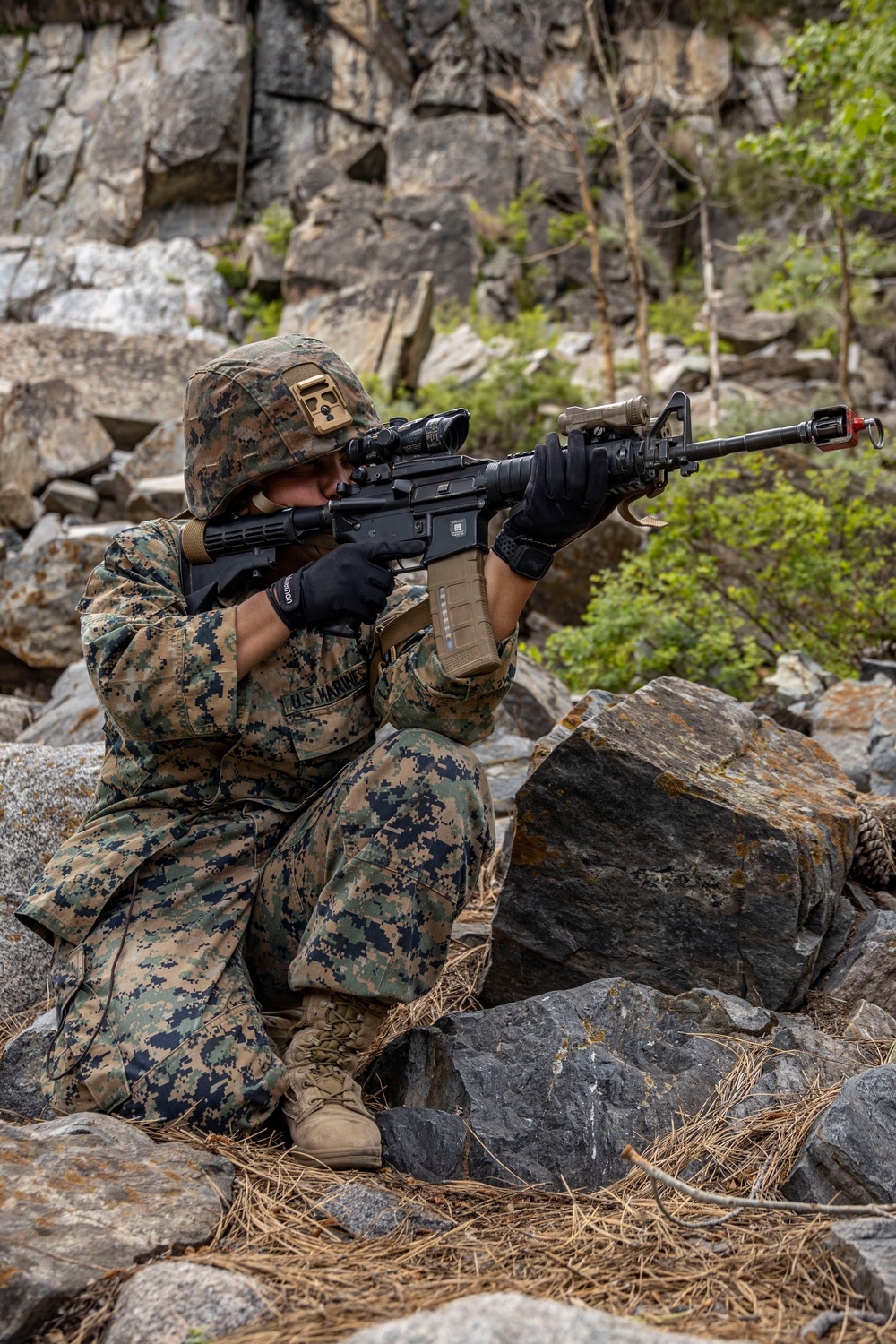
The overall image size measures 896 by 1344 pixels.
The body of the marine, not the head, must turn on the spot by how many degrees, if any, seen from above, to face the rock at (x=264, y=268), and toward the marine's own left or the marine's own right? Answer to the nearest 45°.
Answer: approximately 135° to the marine's own left

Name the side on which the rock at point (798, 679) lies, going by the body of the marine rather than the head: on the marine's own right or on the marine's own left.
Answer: on the marine's own left

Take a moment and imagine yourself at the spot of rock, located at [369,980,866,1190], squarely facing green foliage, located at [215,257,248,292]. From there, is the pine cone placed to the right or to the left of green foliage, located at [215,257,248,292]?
right

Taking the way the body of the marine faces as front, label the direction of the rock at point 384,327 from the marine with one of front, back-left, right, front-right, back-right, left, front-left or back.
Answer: back-left

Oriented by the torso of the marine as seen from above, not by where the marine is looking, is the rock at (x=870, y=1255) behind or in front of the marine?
in front

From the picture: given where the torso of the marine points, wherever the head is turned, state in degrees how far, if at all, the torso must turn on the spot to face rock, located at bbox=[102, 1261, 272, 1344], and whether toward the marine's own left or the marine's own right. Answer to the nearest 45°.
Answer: approximately 45° to the marine's own right

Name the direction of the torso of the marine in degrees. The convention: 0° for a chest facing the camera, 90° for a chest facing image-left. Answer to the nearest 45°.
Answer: approximately 315°

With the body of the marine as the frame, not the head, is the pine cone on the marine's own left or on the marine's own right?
on the marine's own left

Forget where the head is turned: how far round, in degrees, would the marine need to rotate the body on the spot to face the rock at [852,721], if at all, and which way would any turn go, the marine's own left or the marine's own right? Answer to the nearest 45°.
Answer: approximately 90° to the marine's own left

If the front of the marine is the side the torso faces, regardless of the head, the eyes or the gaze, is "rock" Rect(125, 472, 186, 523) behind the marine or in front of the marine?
behind

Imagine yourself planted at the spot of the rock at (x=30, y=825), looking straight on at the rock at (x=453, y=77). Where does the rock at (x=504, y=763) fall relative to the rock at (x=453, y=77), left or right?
right

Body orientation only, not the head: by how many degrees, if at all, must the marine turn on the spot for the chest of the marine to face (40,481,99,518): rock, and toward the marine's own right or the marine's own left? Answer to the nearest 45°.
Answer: approximately 135° to the marine's own left

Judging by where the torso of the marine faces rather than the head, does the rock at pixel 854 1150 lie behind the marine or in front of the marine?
in front
